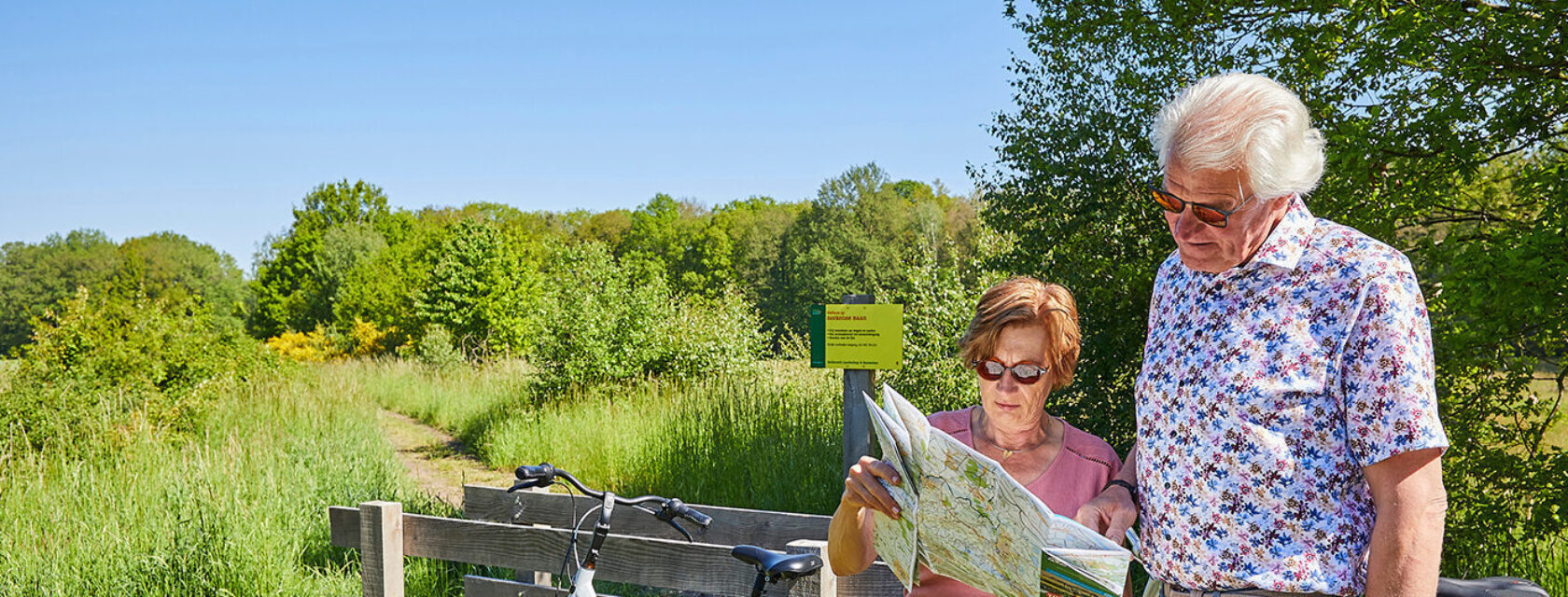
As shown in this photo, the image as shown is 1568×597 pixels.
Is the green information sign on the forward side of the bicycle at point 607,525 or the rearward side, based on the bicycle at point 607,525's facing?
on the rearward side

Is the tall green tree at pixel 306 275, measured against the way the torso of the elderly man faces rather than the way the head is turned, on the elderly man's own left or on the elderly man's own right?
on the elderly man's own right

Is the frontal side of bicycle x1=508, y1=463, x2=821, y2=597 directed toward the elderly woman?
no

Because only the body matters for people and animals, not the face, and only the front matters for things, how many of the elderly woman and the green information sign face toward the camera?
2

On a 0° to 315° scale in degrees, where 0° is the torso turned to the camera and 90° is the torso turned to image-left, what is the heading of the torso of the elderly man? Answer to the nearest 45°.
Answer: approximately 45°

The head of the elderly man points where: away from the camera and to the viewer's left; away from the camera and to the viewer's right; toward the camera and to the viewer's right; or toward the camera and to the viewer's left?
toward the camera and to the viewer's left

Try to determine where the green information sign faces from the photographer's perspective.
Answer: facing the viewer

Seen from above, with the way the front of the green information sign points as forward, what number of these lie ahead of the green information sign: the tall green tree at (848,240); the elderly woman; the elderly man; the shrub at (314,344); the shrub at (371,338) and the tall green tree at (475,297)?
2

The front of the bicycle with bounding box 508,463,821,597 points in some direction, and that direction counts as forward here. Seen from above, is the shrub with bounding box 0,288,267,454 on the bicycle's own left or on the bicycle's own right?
on the bicycle's own right

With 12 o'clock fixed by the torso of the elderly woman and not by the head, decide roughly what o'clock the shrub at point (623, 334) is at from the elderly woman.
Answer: The shrub is roughly at 5 o'clock from the elderly woman.

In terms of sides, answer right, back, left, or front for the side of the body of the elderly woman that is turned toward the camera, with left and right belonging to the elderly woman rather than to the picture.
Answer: front

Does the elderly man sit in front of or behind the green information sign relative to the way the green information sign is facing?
in front

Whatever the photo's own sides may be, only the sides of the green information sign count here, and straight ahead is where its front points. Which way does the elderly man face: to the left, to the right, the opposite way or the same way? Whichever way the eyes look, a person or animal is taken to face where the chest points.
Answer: to the right

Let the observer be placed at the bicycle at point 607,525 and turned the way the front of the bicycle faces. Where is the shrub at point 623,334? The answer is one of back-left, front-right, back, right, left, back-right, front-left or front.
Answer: back-right

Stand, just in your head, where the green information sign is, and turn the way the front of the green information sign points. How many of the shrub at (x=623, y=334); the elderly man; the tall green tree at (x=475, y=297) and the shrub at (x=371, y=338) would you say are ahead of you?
1

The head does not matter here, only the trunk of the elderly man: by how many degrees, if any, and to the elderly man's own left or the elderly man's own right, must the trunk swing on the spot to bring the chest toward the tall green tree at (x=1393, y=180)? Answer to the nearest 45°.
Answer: approximately 135° to the elderly man's own right

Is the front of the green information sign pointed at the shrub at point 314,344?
no
